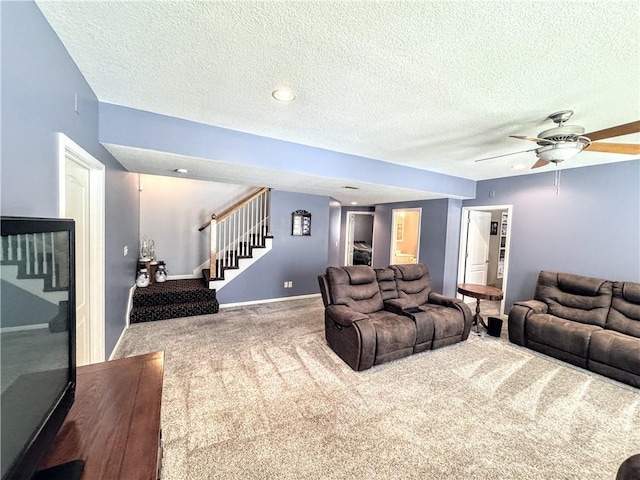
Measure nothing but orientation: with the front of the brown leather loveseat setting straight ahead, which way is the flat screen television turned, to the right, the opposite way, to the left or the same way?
to the left

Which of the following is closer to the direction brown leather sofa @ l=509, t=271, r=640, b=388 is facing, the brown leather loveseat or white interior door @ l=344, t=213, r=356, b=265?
the brown leather loveseat

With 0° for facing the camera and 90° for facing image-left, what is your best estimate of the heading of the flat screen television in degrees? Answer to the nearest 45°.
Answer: approximately 315°

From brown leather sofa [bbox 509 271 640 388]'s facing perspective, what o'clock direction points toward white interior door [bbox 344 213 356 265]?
The white interior door is roughly at 2 o'clock from the brown leather sofa.

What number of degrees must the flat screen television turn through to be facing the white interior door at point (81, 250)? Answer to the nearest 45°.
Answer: approximately 135° to its left

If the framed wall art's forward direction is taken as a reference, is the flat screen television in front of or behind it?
in front

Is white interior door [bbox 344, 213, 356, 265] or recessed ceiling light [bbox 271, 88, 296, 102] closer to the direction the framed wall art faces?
the recessed ceiling light

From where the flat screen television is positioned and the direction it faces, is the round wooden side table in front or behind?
in front

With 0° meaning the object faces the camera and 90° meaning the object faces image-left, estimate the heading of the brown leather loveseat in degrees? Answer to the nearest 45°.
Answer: approximately 315°

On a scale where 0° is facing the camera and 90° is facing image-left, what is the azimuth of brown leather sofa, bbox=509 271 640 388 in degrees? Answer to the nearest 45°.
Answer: approximately 45°

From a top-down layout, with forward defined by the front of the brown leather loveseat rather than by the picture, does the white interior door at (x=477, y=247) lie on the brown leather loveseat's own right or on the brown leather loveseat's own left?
on the brown leather loveseat's own left

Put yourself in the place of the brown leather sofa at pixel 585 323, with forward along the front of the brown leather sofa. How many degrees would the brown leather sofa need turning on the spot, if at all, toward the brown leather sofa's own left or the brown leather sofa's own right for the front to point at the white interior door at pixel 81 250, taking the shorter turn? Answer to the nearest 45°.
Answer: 0° — it already faces it

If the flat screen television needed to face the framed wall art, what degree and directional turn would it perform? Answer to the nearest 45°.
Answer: approximately 90° to its left
